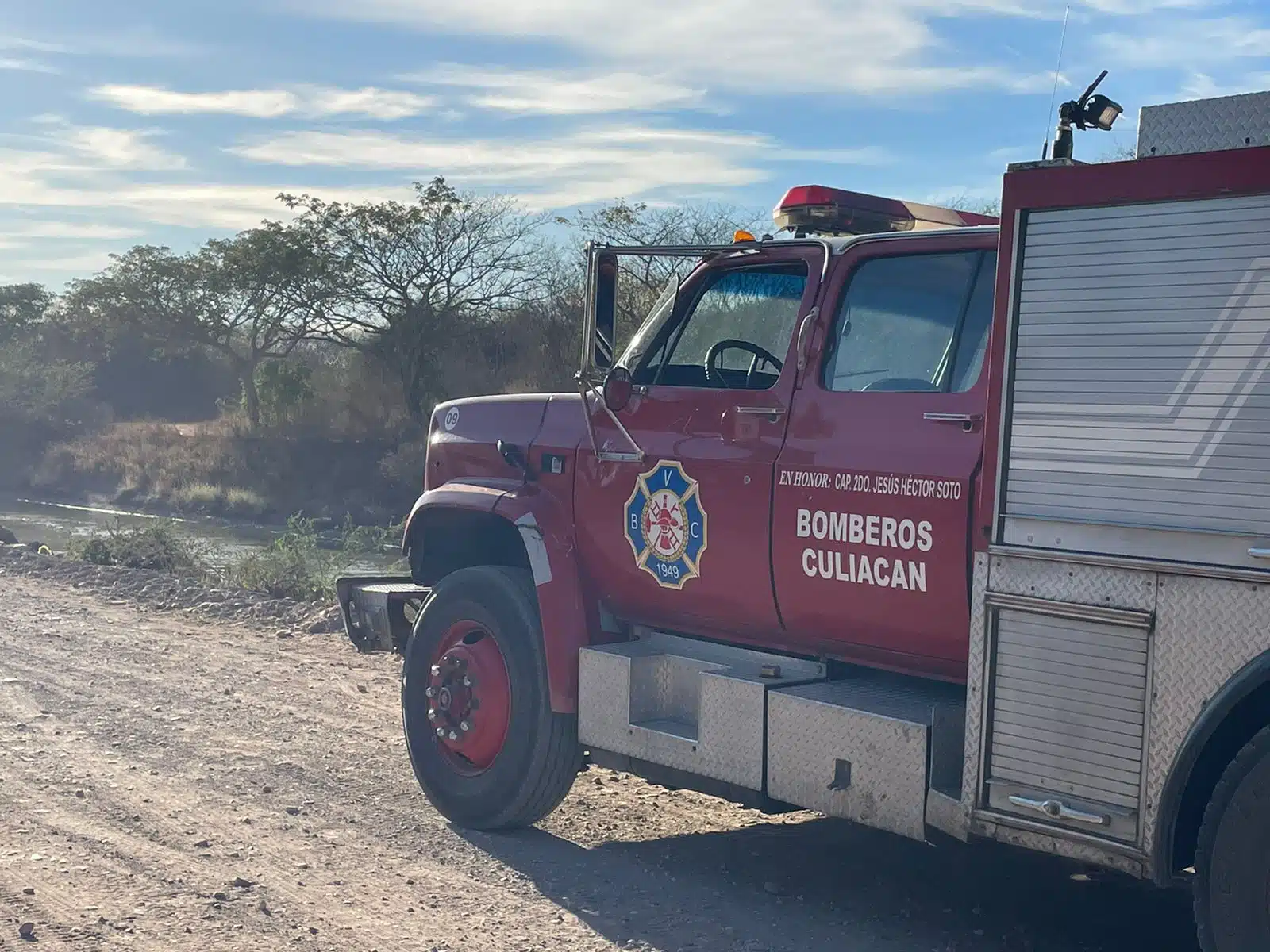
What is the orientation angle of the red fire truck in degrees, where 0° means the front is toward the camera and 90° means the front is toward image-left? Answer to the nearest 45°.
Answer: approximately 135°

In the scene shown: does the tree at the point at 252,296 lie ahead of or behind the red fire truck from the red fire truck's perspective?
ahead
